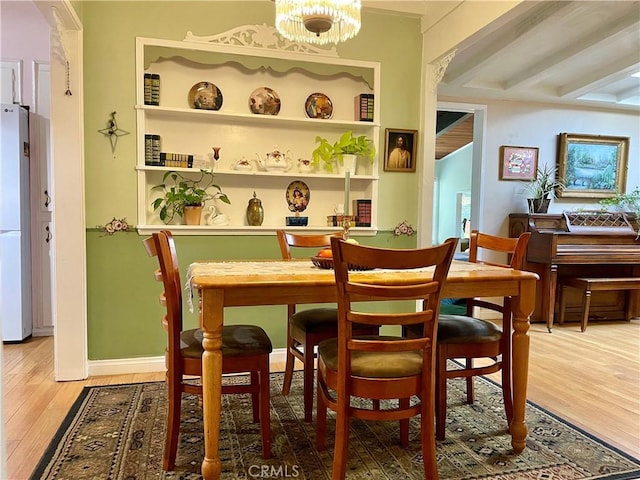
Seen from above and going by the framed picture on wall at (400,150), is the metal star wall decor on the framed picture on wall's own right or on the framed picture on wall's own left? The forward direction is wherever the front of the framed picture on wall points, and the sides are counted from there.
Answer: on the framed picture on wall's own right

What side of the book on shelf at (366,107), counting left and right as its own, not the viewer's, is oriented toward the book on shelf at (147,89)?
right

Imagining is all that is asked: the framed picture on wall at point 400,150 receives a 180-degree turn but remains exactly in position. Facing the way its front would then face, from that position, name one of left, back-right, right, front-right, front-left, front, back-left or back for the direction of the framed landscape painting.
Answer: front-right

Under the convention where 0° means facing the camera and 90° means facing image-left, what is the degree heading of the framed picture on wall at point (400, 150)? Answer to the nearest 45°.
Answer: approximately 0°

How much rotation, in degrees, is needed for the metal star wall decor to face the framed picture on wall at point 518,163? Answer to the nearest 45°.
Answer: approximately 90° to its left

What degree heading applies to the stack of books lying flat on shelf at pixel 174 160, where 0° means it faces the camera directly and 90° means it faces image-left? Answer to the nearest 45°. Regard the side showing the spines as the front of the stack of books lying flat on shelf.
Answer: approximately 0°
